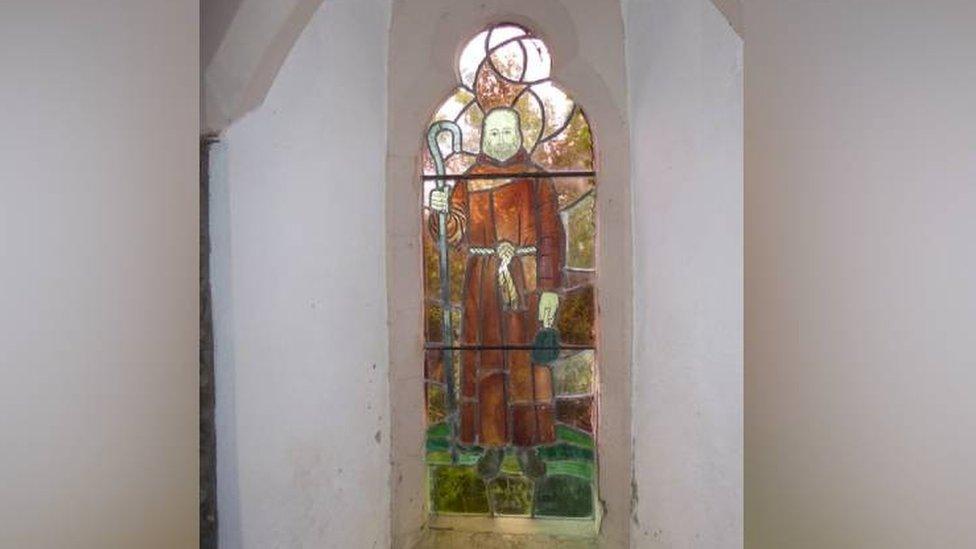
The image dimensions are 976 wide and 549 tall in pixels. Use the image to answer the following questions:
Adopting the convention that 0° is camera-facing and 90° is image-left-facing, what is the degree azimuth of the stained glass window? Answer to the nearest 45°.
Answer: approximately 0°
